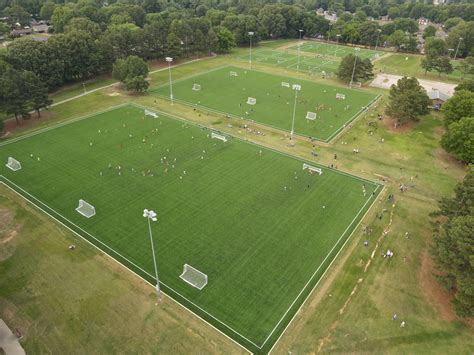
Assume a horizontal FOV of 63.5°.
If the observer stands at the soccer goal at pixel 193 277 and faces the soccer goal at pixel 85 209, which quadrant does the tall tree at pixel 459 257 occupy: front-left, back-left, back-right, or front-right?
back-right

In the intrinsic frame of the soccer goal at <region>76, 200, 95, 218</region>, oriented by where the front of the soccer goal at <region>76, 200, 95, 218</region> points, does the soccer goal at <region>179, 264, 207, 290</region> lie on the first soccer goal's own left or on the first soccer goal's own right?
on the first soccer goal's own right

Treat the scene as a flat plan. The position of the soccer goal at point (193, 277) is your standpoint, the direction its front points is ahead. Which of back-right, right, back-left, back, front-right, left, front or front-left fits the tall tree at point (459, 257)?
front-right

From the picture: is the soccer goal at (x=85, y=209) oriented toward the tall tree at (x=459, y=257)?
no

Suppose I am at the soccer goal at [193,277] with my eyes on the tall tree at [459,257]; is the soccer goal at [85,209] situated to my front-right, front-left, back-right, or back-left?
back-left

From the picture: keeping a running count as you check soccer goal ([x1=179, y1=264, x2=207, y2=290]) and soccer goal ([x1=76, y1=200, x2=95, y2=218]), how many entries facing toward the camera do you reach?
0

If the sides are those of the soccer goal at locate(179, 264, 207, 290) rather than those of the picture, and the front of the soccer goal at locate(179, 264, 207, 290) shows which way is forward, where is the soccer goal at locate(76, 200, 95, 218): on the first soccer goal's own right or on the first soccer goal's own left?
on the first soccer goal's own left

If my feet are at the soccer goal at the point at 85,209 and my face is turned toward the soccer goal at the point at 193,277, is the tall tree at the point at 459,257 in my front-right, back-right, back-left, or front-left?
front-left

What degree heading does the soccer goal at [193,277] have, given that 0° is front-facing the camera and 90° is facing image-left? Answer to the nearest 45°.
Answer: approximately 225°

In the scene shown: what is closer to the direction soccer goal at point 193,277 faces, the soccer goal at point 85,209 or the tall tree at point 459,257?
the tall tree

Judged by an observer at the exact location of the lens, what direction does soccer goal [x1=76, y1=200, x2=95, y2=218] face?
facing away from the viewer and to the right of the viewer

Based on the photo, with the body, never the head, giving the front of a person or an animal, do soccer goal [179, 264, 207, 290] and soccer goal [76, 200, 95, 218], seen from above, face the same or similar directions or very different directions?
same or similar directions
